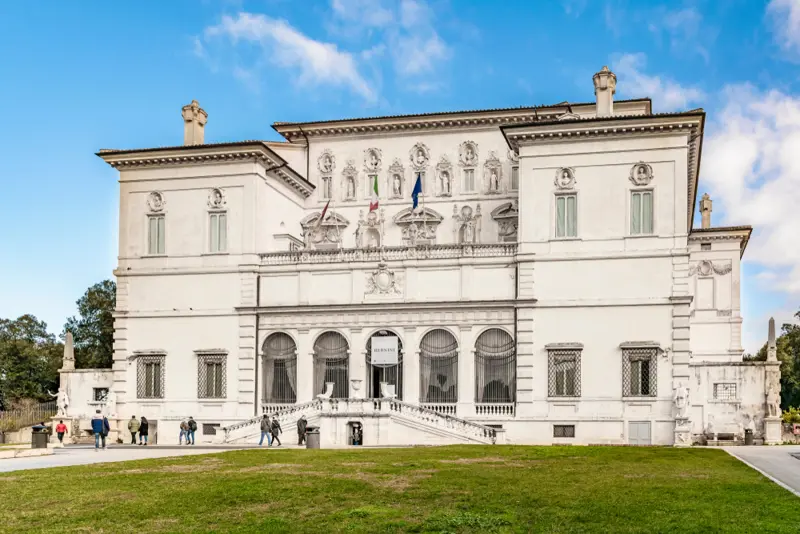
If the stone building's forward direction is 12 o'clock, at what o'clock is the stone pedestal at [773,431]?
The stone pedestal is roughly at 9 o'clock from the stone building.

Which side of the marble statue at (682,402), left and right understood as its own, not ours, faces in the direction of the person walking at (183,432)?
right

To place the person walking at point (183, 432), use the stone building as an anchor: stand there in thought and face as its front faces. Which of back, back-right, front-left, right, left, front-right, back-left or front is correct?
right

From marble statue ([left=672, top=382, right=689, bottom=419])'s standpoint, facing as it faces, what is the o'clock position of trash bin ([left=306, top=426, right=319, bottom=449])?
The trash bin is roughly at 2 o'clock from the marble statue.

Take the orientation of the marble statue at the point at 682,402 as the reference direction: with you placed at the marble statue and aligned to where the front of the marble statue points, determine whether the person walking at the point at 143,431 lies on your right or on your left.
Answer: on your right

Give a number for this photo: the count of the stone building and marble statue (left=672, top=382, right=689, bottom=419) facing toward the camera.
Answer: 2

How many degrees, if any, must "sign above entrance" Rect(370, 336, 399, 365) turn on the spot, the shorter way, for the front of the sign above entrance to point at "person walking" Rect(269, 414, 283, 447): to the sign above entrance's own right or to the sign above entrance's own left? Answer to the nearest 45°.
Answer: approximately 45° to the sign above entrance's own right

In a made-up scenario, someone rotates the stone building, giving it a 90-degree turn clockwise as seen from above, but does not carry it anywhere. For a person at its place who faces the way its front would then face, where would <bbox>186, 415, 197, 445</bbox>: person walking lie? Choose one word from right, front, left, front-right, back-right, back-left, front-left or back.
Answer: front

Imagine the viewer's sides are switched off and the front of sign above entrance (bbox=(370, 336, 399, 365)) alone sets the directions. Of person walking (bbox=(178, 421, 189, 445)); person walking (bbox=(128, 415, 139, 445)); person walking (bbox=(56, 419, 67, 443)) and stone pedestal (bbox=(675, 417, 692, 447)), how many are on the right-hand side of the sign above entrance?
3

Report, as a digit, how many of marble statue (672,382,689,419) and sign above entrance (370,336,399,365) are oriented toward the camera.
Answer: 2

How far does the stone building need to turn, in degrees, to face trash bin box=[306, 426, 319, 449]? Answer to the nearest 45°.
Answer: approximately 45° to its right

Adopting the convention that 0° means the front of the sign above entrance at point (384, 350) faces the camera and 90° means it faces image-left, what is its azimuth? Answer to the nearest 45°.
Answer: approximately 0°

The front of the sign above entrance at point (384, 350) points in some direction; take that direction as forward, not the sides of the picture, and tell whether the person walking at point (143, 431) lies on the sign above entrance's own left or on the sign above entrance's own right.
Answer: on the sign above entrance's own right
